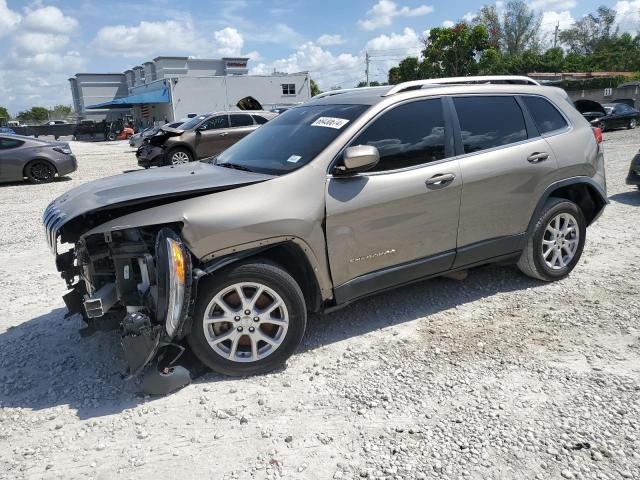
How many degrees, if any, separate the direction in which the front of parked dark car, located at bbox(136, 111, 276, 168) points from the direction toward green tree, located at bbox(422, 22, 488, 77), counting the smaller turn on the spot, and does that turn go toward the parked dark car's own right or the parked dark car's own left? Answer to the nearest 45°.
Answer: approximately 180°

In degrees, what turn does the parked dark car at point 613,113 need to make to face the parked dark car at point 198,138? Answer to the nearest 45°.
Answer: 0° — it already faces it

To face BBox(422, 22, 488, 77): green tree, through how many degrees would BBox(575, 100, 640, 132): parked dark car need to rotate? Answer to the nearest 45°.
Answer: approximately 90° to its right

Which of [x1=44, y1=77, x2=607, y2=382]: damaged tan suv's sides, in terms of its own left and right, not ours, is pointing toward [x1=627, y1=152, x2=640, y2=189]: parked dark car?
back

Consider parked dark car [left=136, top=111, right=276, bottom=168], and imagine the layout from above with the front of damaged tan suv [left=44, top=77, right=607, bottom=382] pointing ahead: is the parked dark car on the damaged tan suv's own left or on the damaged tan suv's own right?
on the damaged tan suv's own right

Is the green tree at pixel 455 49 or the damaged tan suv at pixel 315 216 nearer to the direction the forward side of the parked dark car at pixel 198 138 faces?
the damaged tan suv

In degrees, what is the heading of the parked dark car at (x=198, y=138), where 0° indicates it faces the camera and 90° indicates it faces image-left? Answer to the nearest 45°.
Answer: approximately 45°

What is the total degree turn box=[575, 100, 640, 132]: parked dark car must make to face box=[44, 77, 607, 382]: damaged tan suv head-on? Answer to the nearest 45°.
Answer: approximately 45° to its left

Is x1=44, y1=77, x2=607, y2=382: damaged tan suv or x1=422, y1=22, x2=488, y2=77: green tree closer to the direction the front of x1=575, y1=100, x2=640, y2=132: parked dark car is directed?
the damaged tan suv

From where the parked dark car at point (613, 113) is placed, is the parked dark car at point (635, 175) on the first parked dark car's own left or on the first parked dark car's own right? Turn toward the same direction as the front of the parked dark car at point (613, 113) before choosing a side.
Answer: on the first parked dark car's own left

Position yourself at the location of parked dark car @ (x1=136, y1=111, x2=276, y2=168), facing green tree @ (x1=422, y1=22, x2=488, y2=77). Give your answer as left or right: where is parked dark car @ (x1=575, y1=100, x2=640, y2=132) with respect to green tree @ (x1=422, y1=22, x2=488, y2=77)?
right

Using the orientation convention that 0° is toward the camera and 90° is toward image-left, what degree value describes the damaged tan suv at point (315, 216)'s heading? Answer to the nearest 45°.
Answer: approximately 45°
